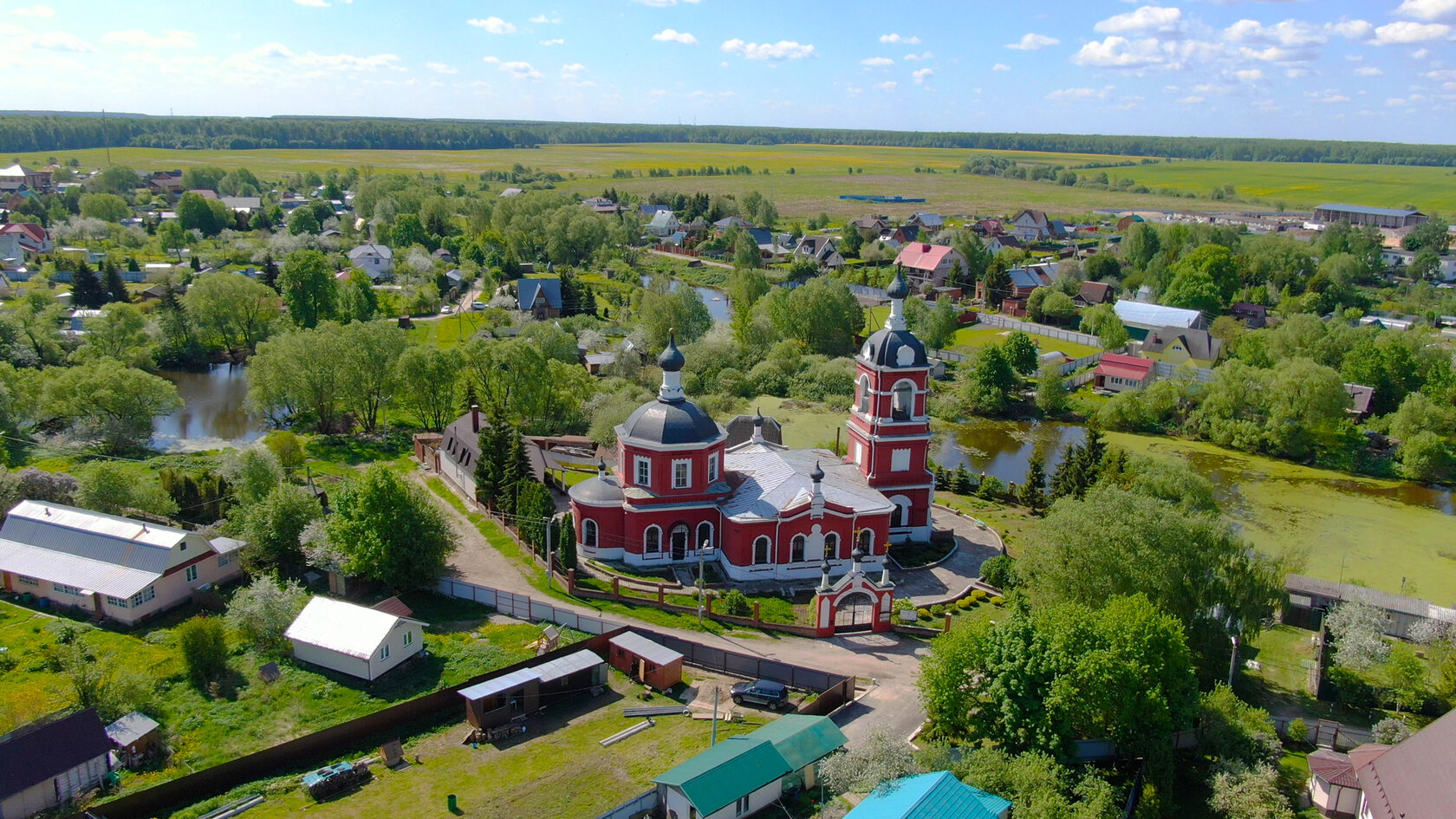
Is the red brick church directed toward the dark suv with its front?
no

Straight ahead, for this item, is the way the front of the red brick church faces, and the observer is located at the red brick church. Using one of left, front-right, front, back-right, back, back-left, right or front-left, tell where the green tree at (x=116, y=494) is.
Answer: back

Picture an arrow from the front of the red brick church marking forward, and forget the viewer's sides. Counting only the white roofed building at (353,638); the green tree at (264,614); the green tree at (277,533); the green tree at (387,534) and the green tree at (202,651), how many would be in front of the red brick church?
0

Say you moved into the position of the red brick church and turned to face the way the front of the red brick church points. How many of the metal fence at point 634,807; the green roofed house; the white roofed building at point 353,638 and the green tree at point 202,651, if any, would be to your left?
0

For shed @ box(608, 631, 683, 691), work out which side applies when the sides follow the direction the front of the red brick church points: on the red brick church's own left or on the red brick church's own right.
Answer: on the red brick church's own right

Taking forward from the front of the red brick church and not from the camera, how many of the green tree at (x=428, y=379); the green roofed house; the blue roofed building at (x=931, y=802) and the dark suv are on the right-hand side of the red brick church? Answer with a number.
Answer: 3

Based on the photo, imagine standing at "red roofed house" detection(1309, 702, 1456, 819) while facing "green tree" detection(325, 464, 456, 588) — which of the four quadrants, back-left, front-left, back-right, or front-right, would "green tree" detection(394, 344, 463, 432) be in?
front-right

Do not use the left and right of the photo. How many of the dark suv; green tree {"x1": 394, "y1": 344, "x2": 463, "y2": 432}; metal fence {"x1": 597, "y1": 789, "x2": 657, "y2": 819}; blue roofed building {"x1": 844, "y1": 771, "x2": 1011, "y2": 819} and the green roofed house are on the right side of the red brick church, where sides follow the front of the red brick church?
4

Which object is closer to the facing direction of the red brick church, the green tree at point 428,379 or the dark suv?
the dark suv

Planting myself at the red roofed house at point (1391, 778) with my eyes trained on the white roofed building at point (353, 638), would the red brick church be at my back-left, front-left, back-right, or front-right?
front-right

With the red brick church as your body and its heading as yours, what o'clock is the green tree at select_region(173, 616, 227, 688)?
The green tree is roughly at 5 o'clock from the red brick church.

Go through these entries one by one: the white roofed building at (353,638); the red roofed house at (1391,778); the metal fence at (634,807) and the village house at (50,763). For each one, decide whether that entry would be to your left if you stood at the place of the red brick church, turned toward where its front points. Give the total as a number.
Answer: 0

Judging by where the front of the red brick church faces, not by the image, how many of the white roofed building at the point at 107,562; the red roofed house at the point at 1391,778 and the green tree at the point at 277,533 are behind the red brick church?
2

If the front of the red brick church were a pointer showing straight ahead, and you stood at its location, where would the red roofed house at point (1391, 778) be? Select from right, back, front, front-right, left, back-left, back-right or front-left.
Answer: front-right

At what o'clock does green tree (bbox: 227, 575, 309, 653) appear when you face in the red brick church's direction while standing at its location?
The green tree is roughly at 5 o'clock from the red brick church.

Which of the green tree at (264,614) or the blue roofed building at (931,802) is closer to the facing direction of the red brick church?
the blue roofed building

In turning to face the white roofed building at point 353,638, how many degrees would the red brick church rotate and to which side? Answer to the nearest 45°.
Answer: approximately 135° to its right

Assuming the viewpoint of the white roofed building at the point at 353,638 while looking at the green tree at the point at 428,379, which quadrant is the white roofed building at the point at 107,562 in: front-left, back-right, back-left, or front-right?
front-left

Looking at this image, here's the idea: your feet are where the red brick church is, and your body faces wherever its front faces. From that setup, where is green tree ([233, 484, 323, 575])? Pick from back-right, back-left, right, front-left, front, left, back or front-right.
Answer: back

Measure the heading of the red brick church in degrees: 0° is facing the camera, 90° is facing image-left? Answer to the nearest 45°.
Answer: approximately 270°

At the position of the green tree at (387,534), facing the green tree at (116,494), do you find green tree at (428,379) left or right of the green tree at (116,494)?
right

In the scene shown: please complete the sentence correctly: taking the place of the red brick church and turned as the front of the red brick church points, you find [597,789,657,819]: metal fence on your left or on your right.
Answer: on your right
